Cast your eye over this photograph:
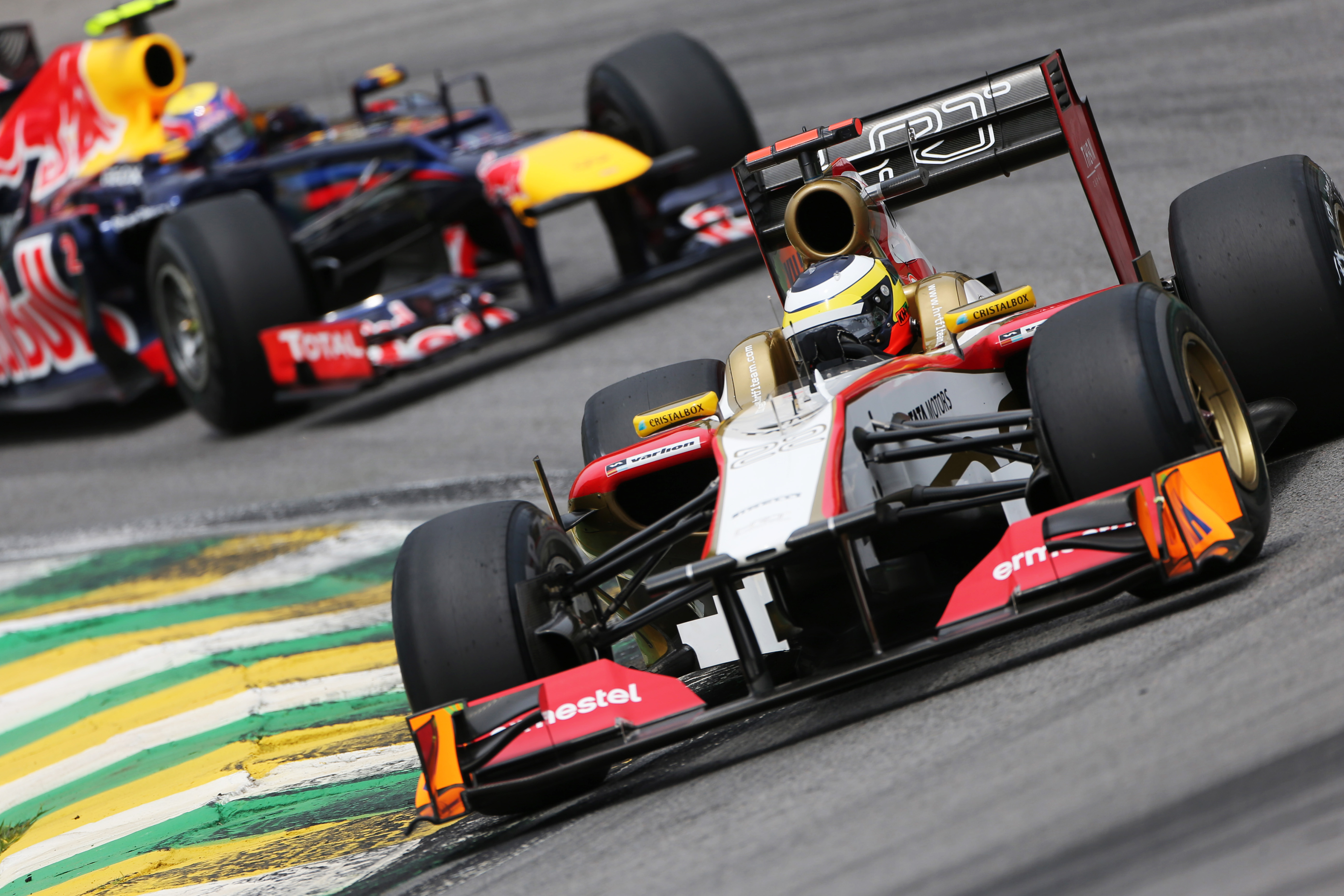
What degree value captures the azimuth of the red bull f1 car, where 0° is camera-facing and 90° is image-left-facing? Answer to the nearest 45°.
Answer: approximately 315°

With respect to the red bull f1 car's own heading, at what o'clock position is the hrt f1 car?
The hrt f1 car is roughly at 1 o'clock from the red bull f1 car.

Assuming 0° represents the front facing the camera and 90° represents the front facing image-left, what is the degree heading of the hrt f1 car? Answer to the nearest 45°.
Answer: approximately 0°

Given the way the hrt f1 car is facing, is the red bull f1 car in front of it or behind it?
behind
